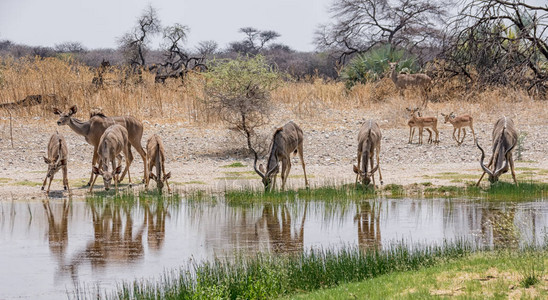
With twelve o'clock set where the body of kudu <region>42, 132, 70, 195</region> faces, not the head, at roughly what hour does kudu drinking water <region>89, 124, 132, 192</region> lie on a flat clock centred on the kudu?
The kudu drinking water is roughly at 10 o'clock from the kudu.

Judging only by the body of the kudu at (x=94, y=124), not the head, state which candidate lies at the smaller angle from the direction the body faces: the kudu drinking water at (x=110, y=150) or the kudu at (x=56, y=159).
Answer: the kudu

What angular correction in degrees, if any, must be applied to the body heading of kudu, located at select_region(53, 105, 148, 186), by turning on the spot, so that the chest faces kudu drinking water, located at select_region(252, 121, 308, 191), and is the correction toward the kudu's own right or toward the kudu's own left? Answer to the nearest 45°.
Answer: approximately 135° to the kudu's own left

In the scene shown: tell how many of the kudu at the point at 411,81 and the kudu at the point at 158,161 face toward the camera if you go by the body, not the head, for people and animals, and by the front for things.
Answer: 1

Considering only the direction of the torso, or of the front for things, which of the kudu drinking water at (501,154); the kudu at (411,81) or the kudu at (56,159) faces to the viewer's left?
the kudu at (411,81)

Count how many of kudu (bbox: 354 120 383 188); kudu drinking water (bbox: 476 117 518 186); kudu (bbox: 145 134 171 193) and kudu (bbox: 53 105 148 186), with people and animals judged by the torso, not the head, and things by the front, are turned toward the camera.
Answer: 3

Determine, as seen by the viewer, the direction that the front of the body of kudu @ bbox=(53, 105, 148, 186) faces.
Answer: to the viewer's left
